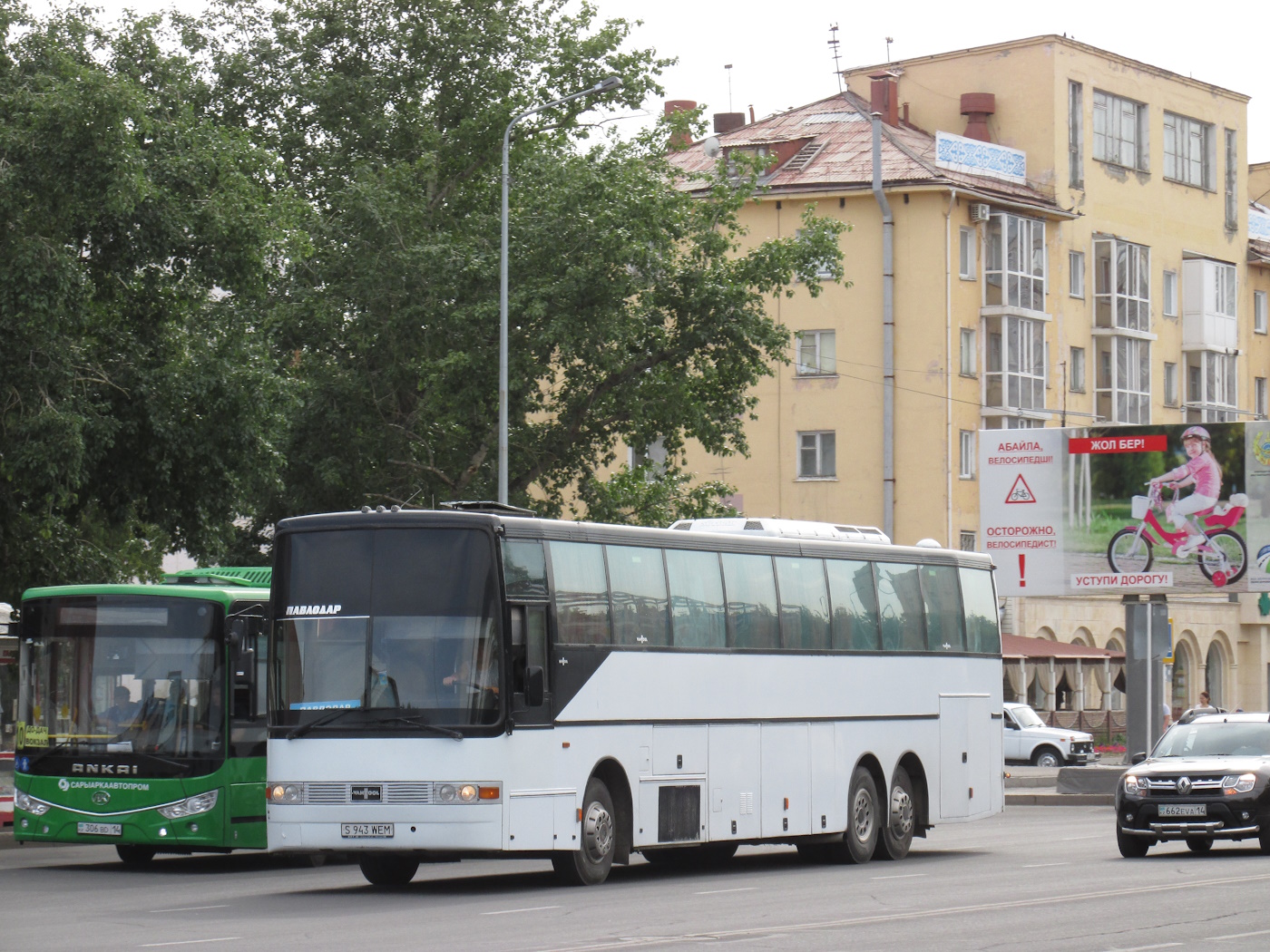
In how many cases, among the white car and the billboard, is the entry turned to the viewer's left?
0

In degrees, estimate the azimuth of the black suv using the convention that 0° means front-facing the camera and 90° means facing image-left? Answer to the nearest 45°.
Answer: approximately 45°

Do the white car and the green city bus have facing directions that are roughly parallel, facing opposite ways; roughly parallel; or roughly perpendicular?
roughly perpendicular

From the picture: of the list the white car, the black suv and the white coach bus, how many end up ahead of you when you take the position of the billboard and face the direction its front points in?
2

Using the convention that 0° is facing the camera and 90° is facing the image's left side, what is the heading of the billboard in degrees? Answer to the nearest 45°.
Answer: approximately 0°

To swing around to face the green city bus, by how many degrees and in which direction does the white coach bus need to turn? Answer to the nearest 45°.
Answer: approximately 90° to its right

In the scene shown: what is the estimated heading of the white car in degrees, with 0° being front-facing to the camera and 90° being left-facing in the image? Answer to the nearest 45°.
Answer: approximately 315°

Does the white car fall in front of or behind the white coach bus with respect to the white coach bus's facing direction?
behind

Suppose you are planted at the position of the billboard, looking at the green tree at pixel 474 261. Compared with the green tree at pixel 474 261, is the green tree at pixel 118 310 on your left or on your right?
left
